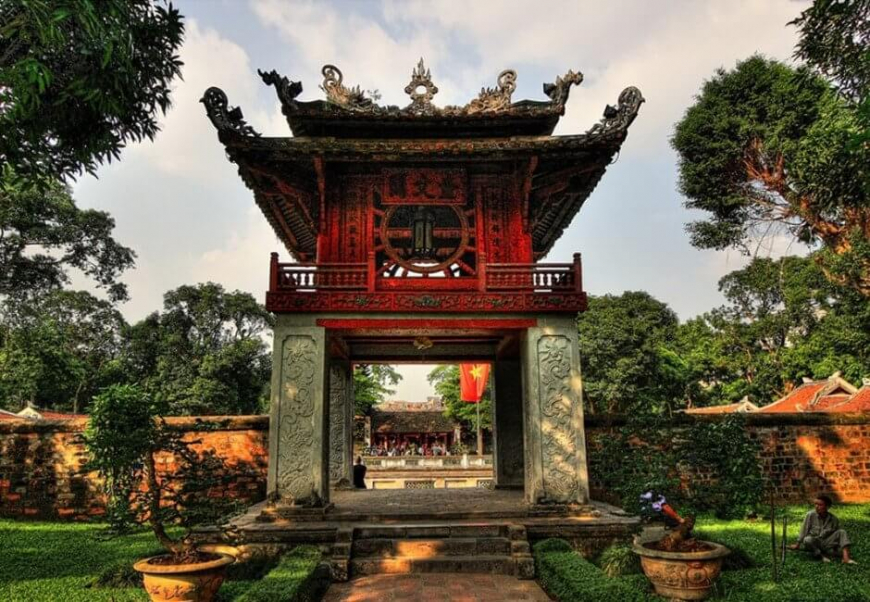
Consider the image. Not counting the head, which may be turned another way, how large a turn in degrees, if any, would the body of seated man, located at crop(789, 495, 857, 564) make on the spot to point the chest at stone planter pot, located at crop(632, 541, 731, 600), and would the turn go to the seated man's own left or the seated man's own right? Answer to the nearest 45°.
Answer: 0° — they already face it

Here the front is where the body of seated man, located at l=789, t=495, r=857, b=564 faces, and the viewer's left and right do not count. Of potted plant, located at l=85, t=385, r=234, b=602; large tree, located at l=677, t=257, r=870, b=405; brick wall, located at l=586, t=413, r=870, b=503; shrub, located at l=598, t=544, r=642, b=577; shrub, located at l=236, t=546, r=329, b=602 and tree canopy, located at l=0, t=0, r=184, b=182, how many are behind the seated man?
2

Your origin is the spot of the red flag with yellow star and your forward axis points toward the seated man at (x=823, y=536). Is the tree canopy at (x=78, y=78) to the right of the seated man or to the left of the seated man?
right

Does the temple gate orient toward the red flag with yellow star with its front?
no

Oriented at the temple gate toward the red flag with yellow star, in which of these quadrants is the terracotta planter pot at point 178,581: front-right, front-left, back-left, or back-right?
back-left

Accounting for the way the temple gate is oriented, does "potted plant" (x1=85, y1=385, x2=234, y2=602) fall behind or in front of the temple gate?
in front

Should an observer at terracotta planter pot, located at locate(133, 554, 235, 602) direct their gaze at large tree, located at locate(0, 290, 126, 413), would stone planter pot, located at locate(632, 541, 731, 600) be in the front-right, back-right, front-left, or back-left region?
back-right

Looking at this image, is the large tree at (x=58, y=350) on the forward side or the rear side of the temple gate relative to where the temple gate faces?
on the rear side

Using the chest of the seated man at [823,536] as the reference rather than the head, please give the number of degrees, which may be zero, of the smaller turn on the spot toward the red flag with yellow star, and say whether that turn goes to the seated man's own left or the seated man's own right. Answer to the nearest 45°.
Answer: approximately 135° to the seated man's own right

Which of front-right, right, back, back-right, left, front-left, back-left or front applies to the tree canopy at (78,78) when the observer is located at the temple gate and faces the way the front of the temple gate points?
front-right

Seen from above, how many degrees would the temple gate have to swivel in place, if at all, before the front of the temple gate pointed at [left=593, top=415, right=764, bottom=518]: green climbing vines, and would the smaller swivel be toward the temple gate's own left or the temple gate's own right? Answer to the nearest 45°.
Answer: approximately 45° to the temple gate's own left

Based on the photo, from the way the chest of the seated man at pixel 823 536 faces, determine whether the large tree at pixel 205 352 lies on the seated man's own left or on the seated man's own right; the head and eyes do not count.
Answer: on the seated man's own right

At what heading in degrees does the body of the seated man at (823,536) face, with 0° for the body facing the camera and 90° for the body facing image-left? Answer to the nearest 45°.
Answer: approximately 0°

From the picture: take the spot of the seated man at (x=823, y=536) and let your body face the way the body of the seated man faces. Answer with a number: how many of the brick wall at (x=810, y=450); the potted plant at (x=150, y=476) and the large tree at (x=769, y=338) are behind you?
2

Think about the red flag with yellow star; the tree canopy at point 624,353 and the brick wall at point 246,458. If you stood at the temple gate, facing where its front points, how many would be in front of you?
0

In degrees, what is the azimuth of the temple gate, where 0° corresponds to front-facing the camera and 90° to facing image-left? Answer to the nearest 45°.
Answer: approximately 0°
